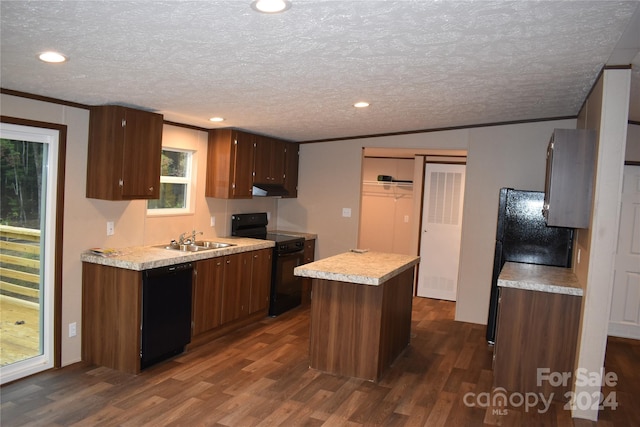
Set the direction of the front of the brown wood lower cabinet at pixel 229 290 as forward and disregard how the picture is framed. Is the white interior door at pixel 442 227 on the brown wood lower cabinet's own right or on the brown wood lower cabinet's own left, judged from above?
on the brown wood lower cabinet's own left

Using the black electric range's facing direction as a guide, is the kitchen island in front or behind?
in front

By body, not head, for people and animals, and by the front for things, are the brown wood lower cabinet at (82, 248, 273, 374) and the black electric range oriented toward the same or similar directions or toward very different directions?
same or similar directions

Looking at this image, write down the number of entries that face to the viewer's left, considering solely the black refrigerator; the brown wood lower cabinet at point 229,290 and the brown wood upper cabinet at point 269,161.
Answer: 1

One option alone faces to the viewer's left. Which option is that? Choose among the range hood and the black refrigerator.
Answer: the black refrigerator

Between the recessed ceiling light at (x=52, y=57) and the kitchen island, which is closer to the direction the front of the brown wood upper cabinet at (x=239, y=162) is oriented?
the kitchen island

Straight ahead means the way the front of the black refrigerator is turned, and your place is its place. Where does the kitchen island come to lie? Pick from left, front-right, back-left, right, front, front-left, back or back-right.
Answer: front-left

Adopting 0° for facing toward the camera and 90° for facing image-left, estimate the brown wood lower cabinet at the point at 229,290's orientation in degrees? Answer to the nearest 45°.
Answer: approximately 315°

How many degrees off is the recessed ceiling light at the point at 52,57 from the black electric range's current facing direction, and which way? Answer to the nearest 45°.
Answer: approximately 90° to its right

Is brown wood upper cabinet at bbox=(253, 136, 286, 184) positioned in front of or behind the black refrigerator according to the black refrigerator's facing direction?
in front

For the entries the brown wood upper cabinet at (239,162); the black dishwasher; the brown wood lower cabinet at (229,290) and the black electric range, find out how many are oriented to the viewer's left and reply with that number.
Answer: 0

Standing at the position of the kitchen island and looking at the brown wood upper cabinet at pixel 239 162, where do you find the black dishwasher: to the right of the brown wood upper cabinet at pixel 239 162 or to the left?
left

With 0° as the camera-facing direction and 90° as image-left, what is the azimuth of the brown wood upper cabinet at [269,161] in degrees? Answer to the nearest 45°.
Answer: approximately 315°
